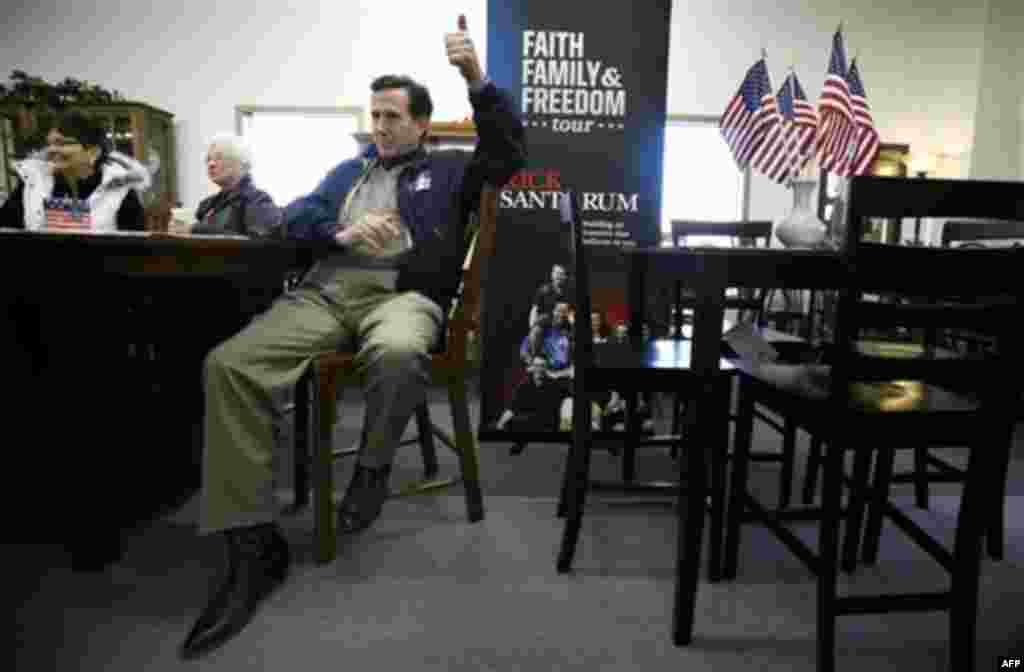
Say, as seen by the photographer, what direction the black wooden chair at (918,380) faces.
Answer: facing away from the viewer and to the left of the viewer

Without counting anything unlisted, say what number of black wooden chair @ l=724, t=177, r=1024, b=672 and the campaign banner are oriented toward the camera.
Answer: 1

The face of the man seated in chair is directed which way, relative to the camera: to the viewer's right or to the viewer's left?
to the viewer's left

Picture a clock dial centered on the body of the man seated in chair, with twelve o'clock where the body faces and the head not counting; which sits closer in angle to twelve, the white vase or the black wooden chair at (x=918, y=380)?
the black wooden chair

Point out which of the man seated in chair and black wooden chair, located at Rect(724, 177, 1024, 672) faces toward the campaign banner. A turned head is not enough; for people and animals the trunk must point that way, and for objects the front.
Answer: the black wooden chair

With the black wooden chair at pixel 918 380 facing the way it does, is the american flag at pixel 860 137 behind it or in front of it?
in front

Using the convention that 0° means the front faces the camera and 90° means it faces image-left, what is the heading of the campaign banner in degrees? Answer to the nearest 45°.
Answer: approximately 0°

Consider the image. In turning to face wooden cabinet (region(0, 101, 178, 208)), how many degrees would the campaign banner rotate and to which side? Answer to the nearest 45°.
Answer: approximately 135° to its right

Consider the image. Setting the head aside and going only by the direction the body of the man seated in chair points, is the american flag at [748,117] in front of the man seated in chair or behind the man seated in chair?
behind
